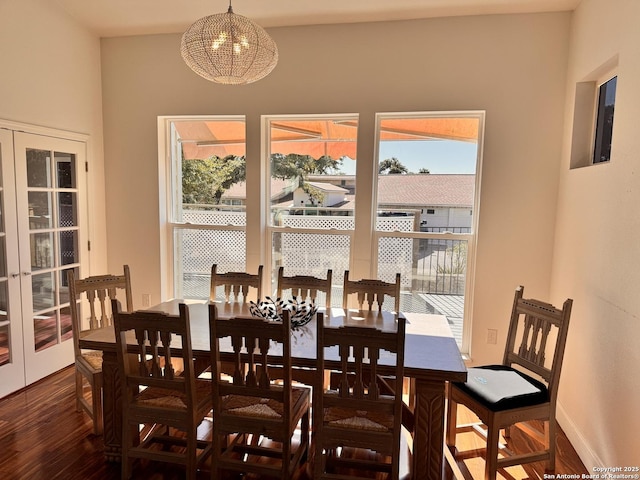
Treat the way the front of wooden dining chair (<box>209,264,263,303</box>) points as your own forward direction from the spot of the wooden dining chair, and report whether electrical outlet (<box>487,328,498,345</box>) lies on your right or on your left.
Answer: on your left

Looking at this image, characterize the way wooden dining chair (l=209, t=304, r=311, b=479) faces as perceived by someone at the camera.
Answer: facing away from the viewer and to the right of the viewer

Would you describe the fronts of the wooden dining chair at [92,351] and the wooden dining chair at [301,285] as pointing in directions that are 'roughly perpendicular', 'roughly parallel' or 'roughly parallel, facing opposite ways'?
roughly perpendicular

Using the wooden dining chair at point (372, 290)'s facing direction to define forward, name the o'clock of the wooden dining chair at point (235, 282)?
the wooden dining chair at point (235, 282) is roughly at 3 o'clock from the wooden dining chair at point (372, 290).

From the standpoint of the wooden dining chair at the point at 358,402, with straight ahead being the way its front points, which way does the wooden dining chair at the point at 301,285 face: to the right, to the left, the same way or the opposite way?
the opposite way

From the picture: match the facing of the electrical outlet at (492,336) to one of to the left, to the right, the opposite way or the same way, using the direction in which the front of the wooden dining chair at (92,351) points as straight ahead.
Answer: to the right

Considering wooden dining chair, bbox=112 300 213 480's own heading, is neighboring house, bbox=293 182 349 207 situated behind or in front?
in front

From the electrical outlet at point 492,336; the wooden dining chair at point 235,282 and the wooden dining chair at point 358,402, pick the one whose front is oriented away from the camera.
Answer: the wooden dining chair at point 358,402

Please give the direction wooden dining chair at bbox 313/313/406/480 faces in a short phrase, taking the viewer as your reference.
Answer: facing away from the viewer

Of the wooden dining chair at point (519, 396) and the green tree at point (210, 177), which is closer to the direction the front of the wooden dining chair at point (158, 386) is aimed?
the green tree

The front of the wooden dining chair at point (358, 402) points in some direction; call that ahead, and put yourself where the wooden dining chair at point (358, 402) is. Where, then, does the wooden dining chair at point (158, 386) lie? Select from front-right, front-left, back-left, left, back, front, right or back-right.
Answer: left

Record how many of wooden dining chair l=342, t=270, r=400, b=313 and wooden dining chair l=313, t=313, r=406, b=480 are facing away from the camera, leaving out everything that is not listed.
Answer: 1
